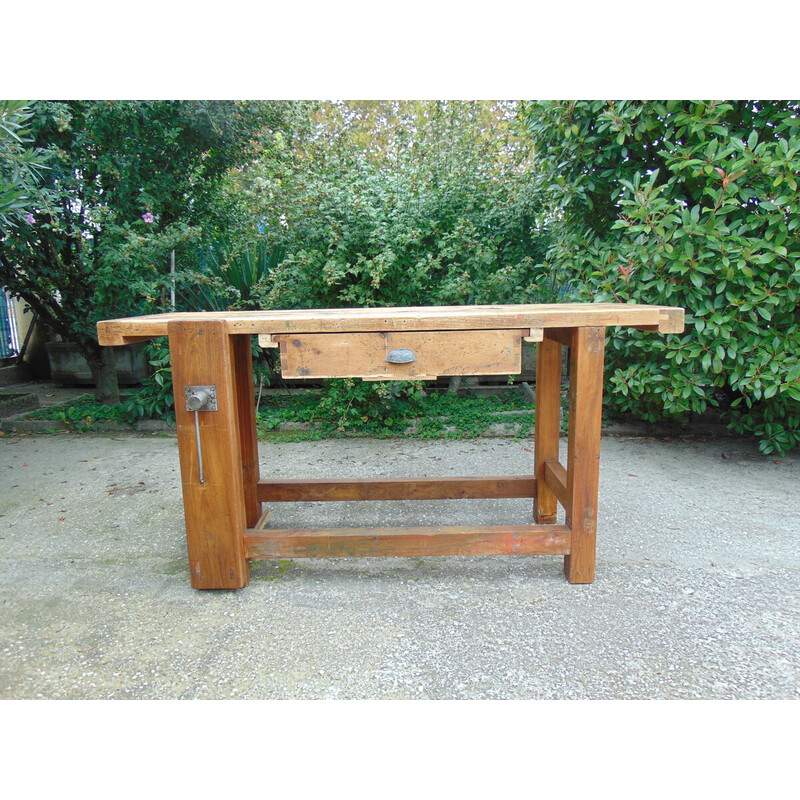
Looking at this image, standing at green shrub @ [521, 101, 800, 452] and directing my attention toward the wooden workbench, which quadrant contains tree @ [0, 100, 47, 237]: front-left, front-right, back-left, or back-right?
front-right

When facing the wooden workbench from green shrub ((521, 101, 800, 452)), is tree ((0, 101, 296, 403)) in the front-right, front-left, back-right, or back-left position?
front-right

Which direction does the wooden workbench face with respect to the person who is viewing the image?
facing the viewer

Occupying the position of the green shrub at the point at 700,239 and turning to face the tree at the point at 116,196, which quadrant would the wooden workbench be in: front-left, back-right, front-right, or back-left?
front-left

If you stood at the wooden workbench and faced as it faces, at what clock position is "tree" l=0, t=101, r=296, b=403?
The tree is roughly at 5 o'clock from the wooden workbench.

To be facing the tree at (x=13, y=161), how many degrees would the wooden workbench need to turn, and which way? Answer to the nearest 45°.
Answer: approximately 135° to its right

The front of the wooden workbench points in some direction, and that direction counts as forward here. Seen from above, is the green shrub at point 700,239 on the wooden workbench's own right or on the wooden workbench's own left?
on the wooden workbench's own left
